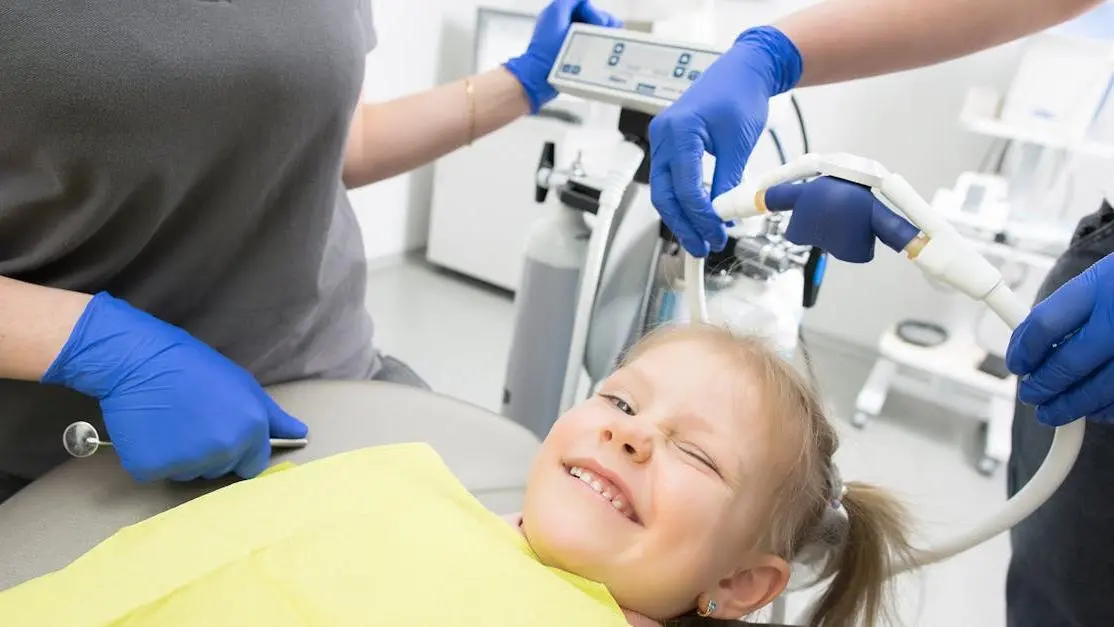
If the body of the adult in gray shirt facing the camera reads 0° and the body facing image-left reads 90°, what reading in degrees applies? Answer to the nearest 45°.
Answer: approximately 315°

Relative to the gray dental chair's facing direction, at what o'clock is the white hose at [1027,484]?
The white hose is roughly at 7 o'clock from the gray dental chair.

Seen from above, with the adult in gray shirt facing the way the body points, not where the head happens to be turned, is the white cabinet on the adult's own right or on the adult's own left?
on the adult's own left

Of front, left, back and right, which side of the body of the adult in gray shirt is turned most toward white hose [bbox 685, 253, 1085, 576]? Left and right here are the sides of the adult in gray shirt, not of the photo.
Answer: front

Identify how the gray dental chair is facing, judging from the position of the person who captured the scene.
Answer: facing to the left of the viewer

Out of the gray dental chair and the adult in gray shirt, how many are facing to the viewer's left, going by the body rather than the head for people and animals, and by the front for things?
1

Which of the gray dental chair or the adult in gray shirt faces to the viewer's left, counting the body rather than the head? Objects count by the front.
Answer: the gray dental chair
